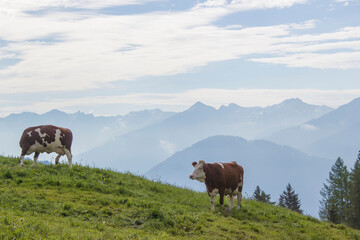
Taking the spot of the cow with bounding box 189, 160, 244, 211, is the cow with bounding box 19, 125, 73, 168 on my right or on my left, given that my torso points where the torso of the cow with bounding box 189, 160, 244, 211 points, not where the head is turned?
on my right

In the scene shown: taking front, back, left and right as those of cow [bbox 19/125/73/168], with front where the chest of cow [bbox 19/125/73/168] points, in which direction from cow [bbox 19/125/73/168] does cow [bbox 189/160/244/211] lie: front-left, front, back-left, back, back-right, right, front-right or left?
back-left

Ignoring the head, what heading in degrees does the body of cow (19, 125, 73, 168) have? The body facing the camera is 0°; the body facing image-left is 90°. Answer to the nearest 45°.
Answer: approximately 90°

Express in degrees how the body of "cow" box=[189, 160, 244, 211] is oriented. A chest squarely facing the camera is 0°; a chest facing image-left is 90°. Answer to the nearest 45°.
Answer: approximately 45°
